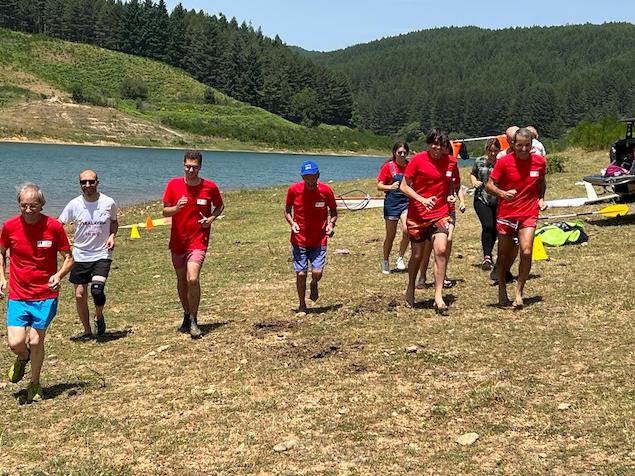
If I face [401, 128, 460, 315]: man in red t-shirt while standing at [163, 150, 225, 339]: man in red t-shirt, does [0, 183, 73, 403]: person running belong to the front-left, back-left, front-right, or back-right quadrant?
back-right

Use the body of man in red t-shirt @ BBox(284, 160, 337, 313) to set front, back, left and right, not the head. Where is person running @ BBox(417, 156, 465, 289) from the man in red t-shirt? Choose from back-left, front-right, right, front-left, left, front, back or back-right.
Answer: left

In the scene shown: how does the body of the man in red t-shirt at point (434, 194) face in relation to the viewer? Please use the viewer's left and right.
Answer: facing the viewer

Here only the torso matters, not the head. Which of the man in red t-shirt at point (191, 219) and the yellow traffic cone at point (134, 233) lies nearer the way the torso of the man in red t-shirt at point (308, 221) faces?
the man in red t-shirt

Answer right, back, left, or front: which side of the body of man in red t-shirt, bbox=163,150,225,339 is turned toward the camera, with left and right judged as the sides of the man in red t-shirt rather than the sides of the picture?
front

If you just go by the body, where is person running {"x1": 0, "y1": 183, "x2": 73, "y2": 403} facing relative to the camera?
toward the camera

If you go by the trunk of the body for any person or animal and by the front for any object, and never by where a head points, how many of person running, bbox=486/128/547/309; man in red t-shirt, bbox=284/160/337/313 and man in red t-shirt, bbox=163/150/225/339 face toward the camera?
3

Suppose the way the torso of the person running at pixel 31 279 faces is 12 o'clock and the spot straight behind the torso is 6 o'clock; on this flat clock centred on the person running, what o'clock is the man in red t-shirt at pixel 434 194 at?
The man in red t-shirt is roughly at 9 o'clock from the person running.

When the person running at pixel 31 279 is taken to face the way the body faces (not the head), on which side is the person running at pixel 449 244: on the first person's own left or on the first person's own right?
on the first person's own left

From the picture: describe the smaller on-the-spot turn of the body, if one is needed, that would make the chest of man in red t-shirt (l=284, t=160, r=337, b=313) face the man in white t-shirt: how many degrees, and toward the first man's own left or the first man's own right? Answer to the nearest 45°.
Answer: approximately 90° to the first man's own right

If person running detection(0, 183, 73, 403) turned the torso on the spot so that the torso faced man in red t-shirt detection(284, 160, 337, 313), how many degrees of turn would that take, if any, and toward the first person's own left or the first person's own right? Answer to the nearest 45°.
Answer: approximately 90° to the first person's own left

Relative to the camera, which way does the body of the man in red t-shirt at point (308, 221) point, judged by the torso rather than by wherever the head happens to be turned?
toward the camera
